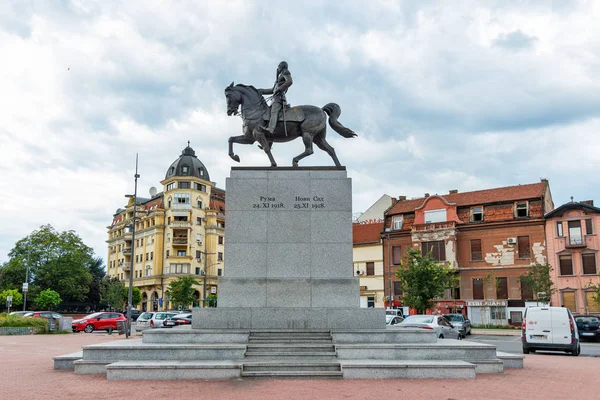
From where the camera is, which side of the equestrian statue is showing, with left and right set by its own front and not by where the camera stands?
left

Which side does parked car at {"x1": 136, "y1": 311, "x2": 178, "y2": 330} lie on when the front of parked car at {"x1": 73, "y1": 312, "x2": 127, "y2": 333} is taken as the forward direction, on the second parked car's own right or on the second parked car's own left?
on the second parked car's own right

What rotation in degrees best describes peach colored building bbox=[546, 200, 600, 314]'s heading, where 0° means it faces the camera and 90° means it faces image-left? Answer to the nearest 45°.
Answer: approximately 0°

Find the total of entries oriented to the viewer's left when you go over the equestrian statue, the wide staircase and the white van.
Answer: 1

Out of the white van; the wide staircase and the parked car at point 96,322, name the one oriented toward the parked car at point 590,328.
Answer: the white van

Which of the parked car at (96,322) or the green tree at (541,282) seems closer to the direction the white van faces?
the green tree

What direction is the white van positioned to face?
away from the camera

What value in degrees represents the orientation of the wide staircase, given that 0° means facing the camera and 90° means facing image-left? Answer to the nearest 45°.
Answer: approximately 0°

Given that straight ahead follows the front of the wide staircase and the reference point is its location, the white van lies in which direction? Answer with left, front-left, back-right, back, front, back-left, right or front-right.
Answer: back-left

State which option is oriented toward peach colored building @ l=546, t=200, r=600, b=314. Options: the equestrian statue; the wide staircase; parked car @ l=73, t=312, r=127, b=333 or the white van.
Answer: the white van
